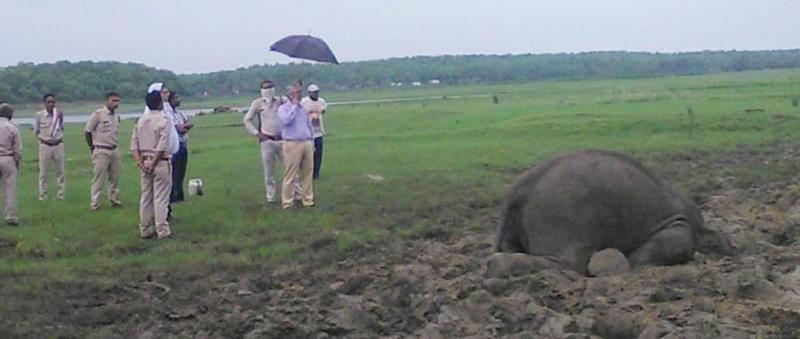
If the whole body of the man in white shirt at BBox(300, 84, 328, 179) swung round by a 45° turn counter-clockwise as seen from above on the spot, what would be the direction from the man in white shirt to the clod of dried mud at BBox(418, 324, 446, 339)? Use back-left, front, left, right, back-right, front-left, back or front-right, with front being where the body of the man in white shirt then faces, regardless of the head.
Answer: front-right

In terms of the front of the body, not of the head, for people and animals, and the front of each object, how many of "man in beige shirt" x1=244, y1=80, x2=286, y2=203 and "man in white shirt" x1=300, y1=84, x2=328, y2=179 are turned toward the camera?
2

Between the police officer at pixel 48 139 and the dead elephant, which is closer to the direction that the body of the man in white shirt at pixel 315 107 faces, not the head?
the dead elephant

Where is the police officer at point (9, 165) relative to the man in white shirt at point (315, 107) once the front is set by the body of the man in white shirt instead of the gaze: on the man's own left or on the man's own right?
on the man's own right

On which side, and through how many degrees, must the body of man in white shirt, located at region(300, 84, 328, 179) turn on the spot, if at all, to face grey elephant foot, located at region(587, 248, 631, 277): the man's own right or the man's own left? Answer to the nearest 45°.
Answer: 0° — they already face it

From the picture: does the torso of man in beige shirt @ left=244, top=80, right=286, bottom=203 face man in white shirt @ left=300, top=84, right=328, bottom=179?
no

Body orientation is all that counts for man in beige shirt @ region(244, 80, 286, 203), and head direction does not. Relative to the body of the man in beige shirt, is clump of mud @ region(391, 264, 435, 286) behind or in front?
in front

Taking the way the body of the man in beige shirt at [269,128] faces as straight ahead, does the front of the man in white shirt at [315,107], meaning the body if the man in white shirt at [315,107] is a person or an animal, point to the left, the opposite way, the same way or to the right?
the same way

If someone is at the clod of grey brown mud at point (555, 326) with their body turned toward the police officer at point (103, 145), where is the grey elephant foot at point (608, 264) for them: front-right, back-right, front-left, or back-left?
front-right

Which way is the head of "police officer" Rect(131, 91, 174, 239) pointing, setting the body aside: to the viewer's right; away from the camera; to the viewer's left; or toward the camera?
away from the camera

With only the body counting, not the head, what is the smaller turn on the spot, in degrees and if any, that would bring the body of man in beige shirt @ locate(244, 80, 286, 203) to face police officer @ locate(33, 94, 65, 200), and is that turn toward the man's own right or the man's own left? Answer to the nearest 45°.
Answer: approximately 135° to the man's own right

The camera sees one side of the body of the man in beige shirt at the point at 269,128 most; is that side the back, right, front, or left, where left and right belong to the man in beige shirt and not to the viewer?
front

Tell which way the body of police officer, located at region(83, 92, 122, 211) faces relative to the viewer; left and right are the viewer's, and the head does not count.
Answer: facing the viewer and to the right of the viewer

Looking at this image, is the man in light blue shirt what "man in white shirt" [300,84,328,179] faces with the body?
yes

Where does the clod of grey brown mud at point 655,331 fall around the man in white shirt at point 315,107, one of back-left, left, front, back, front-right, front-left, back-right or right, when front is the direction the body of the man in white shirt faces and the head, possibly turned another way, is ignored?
front

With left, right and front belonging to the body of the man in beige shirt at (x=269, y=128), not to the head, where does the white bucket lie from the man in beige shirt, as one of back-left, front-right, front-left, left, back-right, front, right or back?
back-right

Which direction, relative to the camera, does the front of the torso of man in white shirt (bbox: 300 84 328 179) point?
toward the camera
